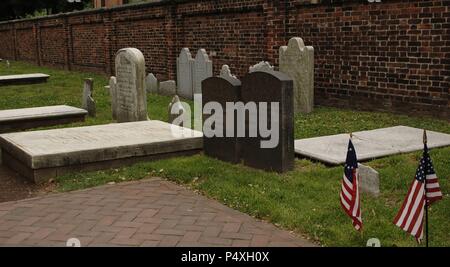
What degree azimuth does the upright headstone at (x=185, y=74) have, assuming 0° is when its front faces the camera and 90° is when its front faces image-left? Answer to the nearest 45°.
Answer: approximately 45°

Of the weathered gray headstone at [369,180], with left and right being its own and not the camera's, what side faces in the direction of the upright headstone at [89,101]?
right

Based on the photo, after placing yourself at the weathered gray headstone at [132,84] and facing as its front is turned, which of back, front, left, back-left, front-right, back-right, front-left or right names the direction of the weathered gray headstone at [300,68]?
back-left

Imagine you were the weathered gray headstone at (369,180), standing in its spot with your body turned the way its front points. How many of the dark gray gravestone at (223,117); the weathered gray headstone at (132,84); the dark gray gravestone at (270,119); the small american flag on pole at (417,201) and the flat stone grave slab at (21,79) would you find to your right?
4

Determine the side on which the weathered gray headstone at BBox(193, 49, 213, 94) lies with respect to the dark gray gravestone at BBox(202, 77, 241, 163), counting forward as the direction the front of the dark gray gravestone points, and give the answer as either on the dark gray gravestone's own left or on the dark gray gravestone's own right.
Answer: on the dark gray gravestone's own right

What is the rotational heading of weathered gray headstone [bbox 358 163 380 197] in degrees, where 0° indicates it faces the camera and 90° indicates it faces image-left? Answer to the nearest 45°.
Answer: approximately 45°

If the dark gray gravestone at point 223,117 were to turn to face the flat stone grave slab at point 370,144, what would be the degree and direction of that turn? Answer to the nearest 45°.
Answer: approximately 135° to its left

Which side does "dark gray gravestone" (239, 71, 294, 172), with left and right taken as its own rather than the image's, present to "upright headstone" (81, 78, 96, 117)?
right

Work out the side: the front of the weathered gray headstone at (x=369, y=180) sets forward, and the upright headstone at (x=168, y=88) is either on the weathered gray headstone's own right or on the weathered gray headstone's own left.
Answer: on the weathered gray headstone's own right

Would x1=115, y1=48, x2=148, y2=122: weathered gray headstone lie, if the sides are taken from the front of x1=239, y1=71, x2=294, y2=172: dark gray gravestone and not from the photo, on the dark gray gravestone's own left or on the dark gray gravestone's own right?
on the dark gray gravestone's own right

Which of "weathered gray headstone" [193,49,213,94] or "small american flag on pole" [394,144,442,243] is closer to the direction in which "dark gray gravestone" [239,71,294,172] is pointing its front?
the small american flag on pole
